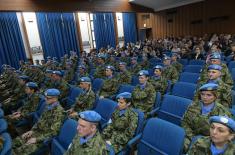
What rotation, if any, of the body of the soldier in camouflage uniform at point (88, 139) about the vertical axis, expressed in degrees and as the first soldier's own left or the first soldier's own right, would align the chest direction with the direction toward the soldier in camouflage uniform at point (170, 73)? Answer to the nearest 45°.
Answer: approximately 180°

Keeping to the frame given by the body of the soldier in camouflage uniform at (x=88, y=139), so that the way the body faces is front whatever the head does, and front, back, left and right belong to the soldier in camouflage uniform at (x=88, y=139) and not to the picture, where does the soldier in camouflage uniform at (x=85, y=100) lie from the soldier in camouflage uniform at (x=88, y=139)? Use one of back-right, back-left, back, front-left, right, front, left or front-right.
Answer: back-right

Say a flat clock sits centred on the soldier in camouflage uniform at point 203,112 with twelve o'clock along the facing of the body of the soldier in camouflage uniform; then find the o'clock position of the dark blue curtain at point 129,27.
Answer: The dark blue curtain is roughly at 5 o'clock from the soldier in camouflage uniform.

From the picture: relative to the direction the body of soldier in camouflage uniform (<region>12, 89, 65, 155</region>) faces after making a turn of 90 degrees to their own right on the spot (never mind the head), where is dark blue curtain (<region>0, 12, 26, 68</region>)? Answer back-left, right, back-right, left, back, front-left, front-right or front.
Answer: front-right

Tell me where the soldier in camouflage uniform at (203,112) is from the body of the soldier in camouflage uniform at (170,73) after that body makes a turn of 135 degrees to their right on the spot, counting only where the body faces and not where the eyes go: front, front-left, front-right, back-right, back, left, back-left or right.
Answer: back

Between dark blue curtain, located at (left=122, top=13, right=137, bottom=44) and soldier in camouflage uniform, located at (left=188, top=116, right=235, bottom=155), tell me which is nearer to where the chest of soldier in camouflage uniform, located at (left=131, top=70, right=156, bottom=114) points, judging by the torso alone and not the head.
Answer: the soldier in camouflage uniform

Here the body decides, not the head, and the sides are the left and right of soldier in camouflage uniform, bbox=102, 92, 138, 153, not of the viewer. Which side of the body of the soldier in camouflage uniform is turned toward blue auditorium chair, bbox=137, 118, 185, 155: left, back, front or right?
left

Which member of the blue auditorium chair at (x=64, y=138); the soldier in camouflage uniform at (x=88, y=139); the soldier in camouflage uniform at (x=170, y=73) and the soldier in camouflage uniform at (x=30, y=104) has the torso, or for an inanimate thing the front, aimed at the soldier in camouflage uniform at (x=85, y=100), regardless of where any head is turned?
the soldier in camouflage uniform at (x=170, y=73)

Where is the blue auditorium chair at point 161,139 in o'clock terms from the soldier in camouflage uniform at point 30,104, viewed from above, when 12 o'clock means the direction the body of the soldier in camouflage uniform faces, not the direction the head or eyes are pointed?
The blue auditorium chair is roughly at 8 o'clock from the soldier in camouflage uniform.

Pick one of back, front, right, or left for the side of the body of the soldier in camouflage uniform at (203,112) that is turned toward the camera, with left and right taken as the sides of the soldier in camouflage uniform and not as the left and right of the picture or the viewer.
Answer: front

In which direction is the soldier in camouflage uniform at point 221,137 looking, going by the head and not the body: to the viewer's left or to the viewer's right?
to the viewer's left

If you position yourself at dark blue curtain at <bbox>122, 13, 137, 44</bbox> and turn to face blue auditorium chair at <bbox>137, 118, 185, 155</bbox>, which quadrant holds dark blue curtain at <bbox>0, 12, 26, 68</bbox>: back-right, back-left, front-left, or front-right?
front-right

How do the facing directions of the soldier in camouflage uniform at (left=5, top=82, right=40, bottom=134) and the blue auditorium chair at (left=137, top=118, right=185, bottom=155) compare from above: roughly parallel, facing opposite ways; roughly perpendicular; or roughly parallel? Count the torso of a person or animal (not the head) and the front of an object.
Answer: roughly parallel

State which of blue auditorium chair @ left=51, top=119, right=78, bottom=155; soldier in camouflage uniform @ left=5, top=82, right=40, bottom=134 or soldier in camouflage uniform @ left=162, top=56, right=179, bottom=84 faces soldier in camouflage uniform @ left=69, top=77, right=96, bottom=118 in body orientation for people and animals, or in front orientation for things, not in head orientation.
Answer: soldier in camouflage uniform @ left=162, top=56, right=179, bottom=84

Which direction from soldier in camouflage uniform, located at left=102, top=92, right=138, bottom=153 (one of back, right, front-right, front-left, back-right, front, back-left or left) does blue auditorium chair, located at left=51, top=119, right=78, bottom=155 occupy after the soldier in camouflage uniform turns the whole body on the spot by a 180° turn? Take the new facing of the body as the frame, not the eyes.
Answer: back-left

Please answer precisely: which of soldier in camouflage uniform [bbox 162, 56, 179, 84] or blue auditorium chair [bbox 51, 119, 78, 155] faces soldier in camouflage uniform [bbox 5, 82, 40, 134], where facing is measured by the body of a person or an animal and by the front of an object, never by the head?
soldier in camouflage uniform [bbox 162, 56, 179, 84]

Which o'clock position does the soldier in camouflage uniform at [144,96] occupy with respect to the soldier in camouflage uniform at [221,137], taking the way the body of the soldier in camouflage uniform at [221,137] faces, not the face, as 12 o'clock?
the soldier in camouflage uniform at [144,96] is roughly at 3 o'clock from the soldier in camouflage uniform at [221,137].

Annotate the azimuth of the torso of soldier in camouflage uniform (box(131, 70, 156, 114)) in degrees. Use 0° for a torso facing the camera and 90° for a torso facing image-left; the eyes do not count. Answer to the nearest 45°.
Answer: approximately 45°
